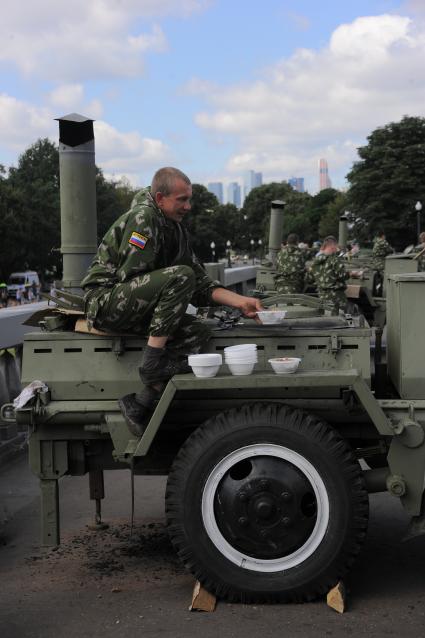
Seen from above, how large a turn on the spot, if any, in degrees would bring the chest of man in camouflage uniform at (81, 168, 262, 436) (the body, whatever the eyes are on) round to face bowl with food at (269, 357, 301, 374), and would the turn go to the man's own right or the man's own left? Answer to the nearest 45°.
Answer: approximately 45° to the man's own right

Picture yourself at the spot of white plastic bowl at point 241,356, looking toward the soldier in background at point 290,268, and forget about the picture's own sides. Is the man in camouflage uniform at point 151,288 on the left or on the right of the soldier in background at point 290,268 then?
left

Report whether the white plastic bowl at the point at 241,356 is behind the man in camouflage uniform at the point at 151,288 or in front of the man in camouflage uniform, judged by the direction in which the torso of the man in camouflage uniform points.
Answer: in front

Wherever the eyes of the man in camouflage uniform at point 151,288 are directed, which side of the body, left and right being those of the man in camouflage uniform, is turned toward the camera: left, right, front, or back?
right

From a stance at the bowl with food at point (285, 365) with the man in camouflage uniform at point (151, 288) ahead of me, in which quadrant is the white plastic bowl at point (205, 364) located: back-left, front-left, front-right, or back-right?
front-left

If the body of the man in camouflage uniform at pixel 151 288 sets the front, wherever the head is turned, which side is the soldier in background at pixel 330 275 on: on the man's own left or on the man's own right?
on the man's own left

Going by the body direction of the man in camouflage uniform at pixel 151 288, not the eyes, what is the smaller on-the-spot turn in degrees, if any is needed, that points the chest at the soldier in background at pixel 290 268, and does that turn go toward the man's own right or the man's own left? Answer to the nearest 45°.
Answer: approximately 90° to the man's own left

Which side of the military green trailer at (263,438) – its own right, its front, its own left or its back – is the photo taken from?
right

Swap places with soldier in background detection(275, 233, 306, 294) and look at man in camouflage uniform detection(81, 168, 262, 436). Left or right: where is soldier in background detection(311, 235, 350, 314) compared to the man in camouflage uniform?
left

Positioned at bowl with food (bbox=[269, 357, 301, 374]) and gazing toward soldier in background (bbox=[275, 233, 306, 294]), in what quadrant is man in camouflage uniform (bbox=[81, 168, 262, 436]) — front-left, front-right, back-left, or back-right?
front-left
